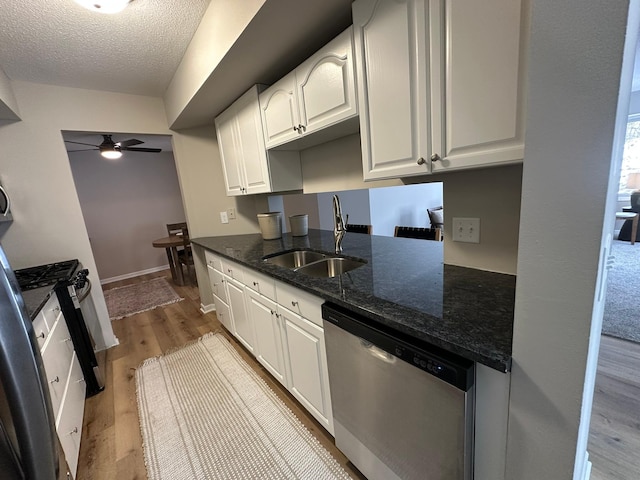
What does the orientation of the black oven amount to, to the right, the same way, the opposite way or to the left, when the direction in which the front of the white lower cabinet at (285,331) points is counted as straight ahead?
the opposite way

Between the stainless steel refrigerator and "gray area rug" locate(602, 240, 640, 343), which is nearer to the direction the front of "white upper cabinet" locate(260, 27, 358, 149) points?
the stainless steel refrigerator

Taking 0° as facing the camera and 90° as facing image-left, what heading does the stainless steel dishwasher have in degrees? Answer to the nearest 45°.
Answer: approximately 45°

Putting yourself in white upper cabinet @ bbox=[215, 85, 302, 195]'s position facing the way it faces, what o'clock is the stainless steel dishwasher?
The stainless steel dishwasher is roughly at 10 o'clock from the white upper cabinet.

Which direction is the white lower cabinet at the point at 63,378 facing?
to the viewer's right

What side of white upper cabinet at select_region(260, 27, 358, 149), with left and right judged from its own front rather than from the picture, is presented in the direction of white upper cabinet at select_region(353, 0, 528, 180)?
left
